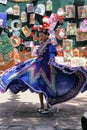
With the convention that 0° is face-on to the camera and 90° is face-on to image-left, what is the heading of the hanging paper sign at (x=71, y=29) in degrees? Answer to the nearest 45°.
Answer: approximately 0°

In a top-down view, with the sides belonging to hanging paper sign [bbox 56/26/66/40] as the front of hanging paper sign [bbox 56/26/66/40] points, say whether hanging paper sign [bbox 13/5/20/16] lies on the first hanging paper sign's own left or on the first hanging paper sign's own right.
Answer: on the first hanging paper sign's own right

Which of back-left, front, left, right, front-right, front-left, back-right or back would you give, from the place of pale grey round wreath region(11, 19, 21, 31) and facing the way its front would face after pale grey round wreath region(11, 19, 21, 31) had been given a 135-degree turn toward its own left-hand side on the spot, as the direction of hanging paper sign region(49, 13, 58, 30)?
front-right

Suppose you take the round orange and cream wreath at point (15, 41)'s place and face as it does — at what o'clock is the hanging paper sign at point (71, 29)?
the hanging paper sign at point (71, 29) is roughly at 9 o'clock from the round orange and cream wreath at point (15, 41).

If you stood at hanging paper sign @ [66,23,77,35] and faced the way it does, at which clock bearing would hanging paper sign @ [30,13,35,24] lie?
hanging paper sign @ [30,13,35,24] is roughly at 3 o'clock from hanging paper sign @ [66,23,77,35].

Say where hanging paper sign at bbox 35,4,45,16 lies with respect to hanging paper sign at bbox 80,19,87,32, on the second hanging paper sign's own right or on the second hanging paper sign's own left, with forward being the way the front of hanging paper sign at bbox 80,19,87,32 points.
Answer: on the second hanging paper sign's own right

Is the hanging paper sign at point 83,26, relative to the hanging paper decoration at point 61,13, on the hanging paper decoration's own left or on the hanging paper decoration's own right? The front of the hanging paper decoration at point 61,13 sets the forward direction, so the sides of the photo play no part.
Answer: on the hanging paper decoration's own left
